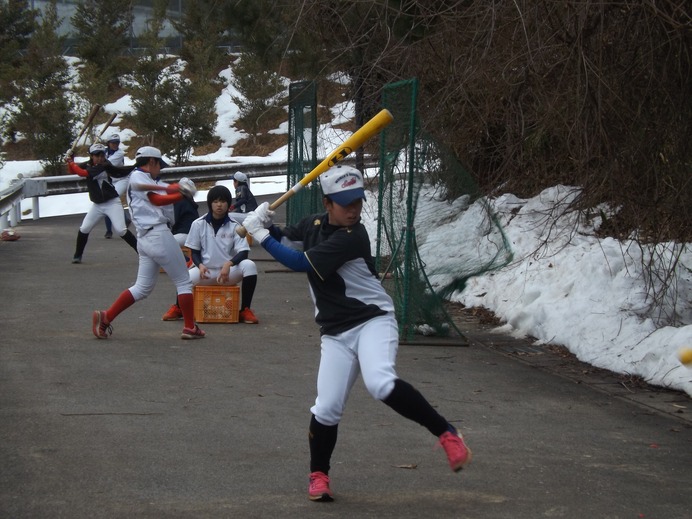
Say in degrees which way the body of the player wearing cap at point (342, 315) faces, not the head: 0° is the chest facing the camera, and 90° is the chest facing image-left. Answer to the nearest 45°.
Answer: approximately 0°

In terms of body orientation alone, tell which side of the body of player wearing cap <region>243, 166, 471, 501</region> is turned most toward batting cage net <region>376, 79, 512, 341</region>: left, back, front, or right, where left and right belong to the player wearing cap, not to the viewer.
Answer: back

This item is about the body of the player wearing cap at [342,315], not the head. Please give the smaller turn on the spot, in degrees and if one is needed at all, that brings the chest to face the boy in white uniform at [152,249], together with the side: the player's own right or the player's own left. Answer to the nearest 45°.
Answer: approximately 135° to the player's own right

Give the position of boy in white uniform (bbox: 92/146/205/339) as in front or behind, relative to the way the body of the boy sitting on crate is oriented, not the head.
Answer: in front
